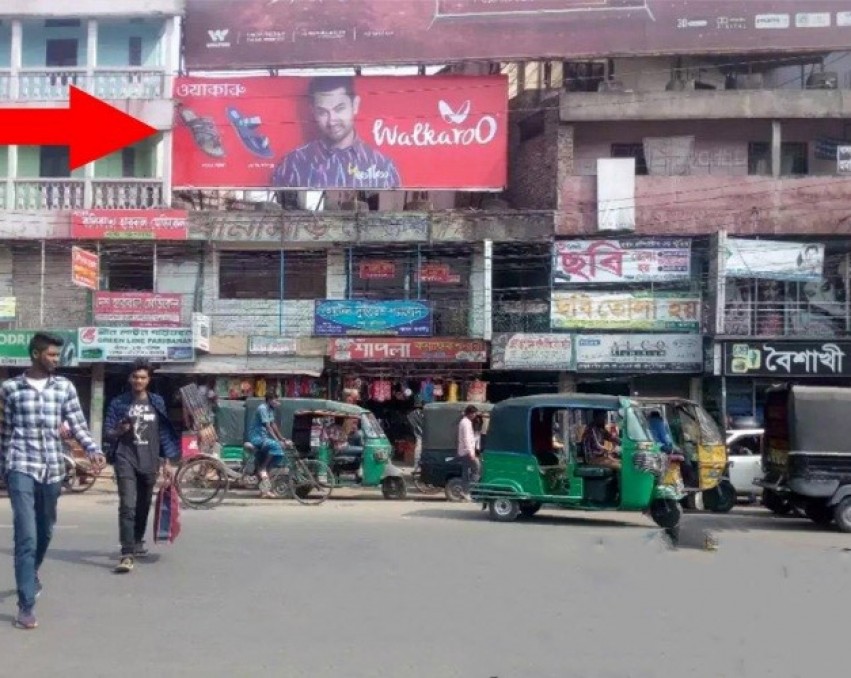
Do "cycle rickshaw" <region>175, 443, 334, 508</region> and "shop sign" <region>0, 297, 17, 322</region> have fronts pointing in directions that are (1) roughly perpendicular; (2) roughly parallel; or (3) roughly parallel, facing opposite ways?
roughly perpendicular

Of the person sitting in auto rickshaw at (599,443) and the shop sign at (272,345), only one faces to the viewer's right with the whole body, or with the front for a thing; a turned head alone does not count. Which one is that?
the person sitting in auto rickshaw

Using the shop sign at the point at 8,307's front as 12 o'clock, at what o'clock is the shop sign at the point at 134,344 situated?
the shop sign at the point at 134,344 is roughly at 10 o'clock from the shop sign at the point at 8,307.

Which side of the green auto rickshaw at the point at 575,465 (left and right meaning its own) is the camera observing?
right

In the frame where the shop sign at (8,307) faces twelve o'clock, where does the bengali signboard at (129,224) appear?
The bengali signboard is roughly at 10 o'clock from the shop sign.

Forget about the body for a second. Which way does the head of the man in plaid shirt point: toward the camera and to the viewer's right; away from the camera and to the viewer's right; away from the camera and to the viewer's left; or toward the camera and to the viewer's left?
toward the camera and to the viewer's right

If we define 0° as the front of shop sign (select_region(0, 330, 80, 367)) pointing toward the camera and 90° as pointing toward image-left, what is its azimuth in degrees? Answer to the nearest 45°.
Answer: approximately 0°
